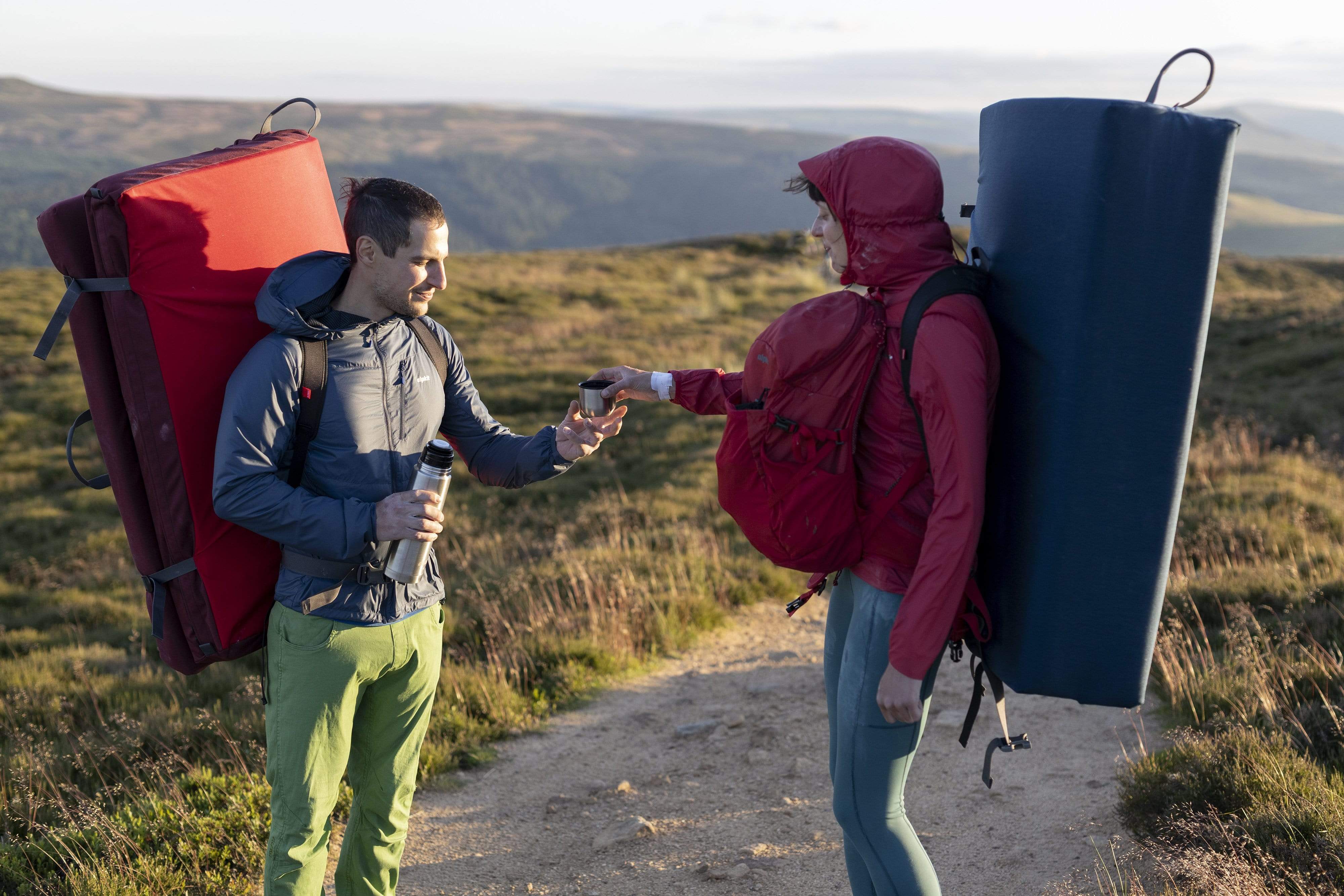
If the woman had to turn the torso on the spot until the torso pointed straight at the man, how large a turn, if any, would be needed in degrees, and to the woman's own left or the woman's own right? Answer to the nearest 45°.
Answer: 0° — they already face them

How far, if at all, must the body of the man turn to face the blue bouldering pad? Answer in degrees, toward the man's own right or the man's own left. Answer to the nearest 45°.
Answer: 0° — they already face it

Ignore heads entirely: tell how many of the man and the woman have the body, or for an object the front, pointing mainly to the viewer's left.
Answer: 1

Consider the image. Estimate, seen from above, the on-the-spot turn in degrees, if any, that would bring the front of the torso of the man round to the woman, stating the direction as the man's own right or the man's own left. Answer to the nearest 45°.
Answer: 0° — they already face them

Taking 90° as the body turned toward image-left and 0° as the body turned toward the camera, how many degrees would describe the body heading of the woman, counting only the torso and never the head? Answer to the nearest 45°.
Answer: approximately 90°

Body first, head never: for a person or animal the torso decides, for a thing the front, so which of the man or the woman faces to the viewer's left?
the woman

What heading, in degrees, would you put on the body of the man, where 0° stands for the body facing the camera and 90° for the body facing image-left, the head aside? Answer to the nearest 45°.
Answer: approximately 315°
